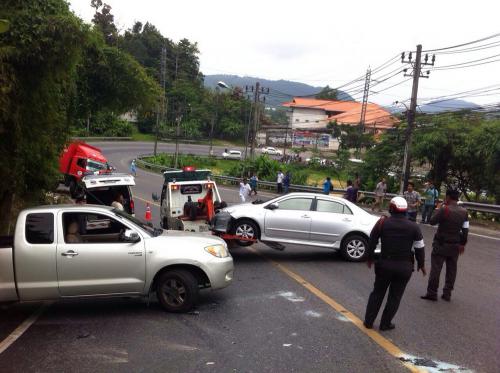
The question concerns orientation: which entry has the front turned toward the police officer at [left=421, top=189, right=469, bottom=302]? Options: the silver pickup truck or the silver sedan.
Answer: the silver pickup truck

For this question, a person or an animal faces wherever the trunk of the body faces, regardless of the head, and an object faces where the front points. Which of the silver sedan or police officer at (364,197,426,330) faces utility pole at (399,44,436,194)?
the police officer

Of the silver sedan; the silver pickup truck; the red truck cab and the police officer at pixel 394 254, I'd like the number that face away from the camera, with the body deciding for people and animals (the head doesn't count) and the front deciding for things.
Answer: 1

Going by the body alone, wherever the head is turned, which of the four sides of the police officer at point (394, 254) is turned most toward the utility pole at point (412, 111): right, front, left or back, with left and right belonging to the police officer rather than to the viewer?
front

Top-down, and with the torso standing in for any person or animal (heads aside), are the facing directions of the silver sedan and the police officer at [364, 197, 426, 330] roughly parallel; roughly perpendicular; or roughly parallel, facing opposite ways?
roughly perpendicular

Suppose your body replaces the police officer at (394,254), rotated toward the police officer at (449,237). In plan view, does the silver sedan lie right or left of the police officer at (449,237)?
left

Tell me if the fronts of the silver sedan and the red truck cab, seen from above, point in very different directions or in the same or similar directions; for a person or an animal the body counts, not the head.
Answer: very different directions

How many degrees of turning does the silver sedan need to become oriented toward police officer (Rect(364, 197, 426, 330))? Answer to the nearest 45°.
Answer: approximately 90° to its left

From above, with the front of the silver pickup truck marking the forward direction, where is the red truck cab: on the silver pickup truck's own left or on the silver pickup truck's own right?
on the silver pickup truck's own left

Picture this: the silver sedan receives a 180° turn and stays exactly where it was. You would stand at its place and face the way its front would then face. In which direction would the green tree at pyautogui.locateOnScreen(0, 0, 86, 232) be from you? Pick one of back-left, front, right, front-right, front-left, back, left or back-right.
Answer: back-right

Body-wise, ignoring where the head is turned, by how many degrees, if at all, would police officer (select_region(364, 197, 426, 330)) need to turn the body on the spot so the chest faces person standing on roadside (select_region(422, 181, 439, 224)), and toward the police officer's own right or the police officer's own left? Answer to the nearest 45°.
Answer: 0° — they already face them

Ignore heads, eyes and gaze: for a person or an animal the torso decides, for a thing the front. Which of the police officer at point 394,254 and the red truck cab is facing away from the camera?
the police officer

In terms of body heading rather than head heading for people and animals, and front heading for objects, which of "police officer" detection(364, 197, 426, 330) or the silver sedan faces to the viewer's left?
the silver sedan
